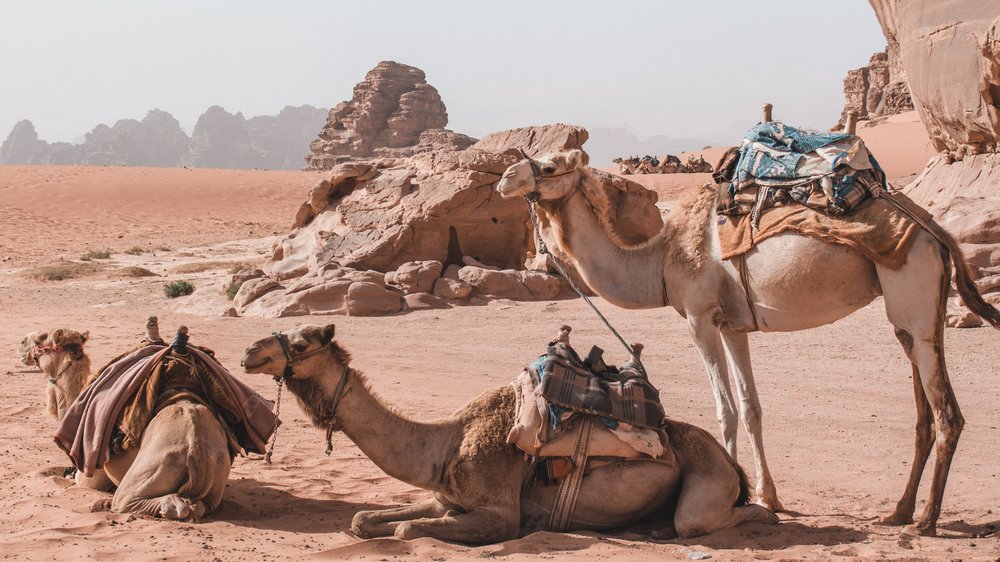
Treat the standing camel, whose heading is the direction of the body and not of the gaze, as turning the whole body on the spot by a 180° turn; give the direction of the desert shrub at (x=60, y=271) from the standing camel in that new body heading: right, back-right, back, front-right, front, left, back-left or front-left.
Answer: back-left

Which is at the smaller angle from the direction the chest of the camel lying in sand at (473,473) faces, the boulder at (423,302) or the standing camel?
the boulder

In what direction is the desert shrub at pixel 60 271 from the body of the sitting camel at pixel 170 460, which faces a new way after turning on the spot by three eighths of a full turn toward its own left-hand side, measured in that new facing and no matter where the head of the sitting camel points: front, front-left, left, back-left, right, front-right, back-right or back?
back

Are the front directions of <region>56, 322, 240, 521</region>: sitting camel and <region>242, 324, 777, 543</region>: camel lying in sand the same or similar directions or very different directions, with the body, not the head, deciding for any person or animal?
same or similar directions

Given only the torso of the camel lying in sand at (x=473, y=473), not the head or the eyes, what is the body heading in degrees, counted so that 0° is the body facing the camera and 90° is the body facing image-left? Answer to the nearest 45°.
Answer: approximately 90°

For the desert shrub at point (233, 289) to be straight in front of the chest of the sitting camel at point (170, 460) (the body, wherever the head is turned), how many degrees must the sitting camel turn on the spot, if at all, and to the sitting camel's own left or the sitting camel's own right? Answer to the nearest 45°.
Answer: approximately 45° to the sitting camel's own right

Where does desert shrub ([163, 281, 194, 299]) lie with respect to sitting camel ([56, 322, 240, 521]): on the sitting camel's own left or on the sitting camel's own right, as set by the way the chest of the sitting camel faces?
on the sitting camel's own right

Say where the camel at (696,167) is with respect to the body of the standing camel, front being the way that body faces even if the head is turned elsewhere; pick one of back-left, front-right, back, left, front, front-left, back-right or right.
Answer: right

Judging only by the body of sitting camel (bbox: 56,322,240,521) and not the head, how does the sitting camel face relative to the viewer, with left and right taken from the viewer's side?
facing away from the viewer and to the left of the viewer

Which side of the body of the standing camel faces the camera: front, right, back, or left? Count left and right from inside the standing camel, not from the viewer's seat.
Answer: left

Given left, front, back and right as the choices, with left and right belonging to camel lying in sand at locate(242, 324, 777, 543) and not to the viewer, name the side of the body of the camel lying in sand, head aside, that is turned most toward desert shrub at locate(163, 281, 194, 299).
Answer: right

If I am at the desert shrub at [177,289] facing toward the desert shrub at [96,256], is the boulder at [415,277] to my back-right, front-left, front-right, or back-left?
back-right

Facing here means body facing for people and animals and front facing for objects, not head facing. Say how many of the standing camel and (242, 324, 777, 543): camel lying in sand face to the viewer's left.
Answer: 2

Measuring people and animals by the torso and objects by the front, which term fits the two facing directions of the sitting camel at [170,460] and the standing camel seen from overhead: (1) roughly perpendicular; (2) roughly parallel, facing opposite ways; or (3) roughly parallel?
roughly perpendicular
